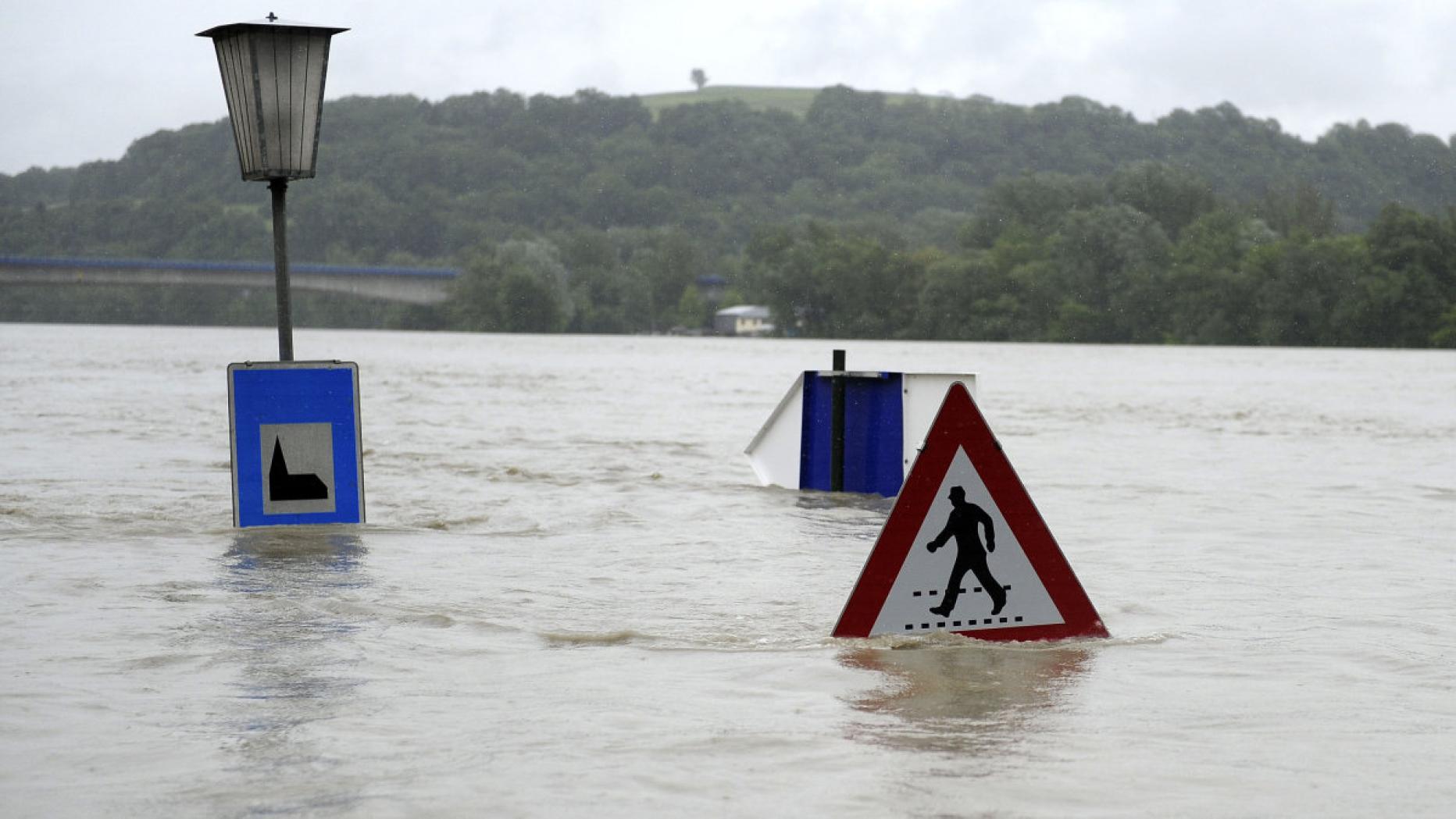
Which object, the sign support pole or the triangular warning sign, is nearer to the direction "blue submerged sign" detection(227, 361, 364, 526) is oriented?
the triangular warning sign

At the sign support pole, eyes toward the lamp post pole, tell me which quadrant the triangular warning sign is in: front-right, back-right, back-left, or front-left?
front-left

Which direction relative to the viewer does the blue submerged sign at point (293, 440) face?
toward the camera

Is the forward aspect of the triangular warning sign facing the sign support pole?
no

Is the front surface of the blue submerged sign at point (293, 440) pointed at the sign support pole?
no

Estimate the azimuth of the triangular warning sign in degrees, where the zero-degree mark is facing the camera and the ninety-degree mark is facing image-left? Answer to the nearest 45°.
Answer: approximately 0°

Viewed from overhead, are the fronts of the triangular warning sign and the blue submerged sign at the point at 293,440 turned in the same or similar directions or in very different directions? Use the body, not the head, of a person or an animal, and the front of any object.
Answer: same or similar directions

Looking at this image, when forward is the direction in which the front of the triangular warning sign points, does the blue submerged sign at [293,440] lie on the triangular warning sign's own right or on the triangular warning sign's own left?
on the triangular warning sign's own right

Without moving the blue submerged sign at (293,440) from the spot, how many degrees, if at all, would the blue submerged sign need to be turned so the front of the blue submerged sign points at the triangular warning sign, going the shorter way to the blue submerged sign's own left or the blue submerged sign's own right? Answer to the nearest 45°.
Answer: approximately 45° to the blue submerged sign's own left

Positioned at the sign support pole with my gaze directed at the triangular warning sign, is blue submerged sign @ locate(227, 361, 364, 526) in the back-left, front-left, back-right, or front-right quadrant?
front-right

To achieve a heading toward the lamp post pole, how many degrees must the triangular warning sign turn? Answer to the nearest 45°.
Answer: approximately 135° to its right

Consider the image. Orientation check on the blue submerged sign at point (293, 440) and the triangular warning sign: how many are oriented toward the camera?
2
